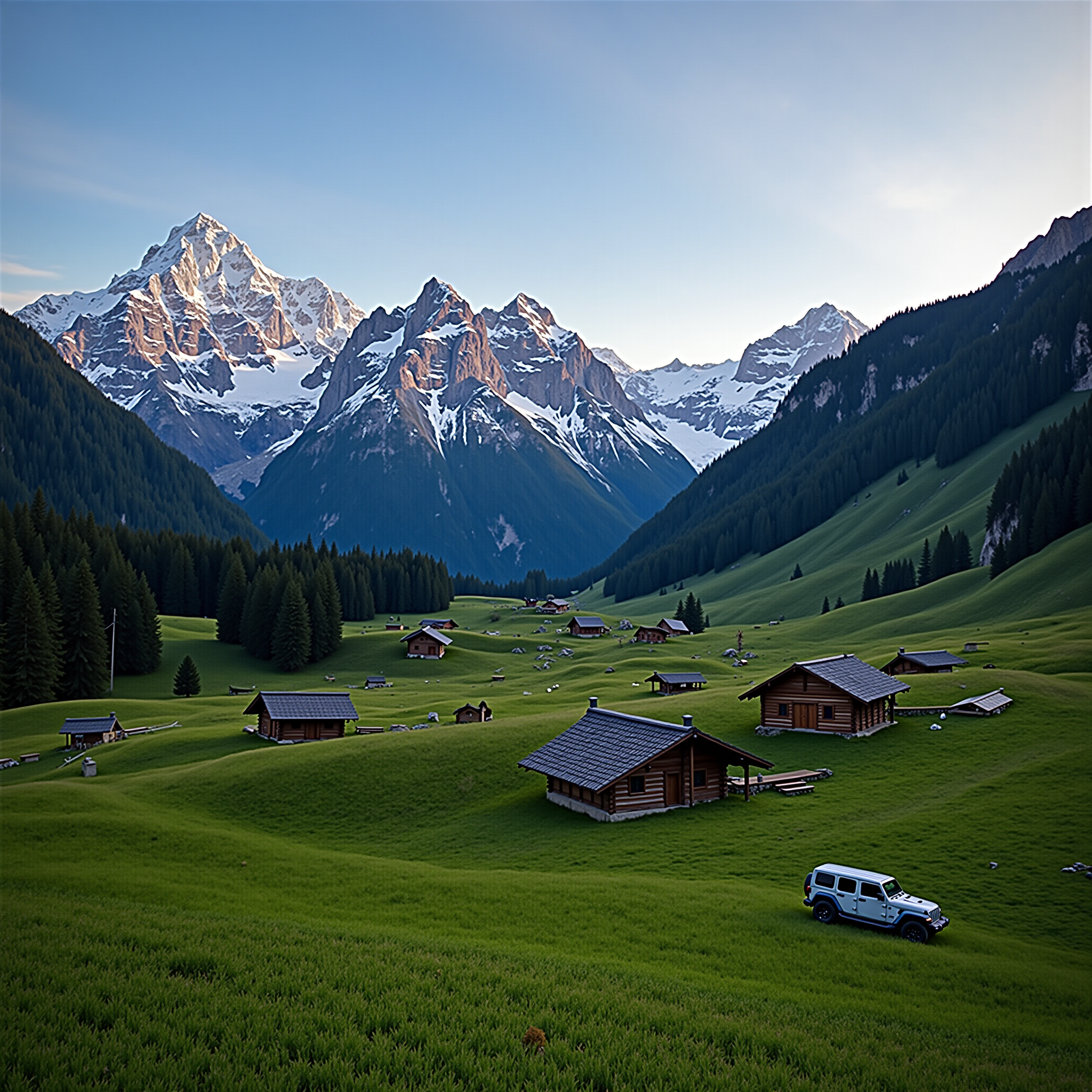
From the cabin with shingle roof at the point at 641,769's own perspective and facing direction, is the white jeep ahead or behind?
ahead

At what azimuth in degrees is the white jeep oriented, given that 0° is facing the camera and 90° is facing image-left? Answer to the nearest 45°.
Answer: approximately 315°

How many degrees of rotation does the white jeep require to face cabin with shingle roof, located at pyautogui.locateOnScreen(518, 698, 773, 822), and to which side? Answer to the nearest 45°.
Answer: approximately 180°

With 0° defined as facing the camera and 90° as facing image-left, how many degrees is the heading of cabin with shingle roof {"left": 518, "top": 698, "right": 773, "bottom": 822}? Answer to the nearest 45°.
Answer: approximately 315°
